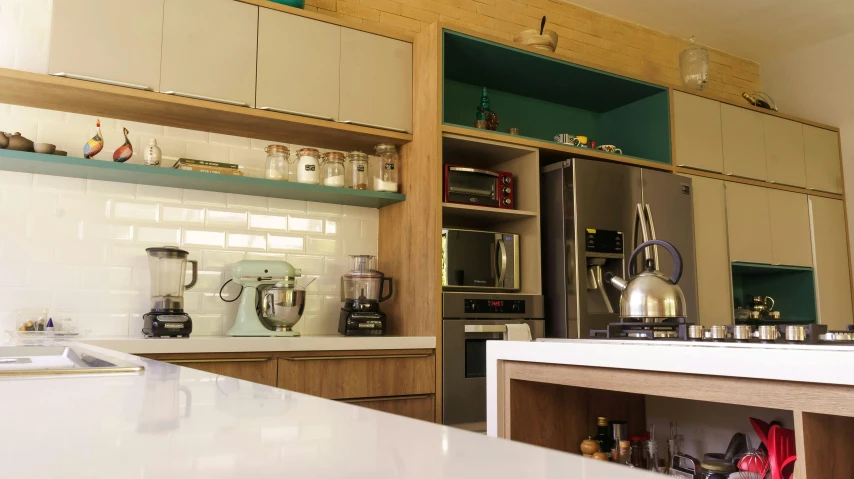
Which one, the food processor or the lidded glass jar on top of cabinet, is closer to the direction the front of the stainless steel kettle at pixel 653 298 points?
the food processor

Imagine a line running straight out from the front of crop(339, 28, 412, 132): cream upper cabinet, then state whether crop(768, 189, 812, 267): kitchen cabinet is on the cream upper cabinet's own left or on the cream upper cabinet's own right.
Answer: on the cream upper cabinet's own left

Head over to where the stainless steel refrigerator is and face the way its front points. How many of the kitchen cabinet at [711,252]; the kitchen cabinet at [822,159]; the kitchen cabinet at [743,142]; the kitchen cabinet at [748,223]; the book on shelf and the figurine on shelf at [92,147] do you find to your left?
4

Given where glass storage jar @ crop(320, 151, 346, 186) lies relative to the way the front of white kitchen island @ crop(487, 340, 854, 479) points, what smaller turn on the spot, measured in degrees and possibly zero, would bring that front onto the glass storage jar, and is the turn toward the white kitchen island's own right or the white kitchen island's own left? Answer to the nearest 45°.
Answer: approximately 90° to the white kitchen island's own right

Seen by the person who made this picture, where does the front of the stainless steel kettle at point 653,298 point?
facing to the left of the viewer

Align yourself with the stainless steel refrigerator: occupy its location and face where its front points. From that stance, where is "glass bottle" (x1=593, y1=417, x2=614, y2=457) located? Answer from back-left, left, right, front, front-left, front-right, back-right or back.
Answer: front-right

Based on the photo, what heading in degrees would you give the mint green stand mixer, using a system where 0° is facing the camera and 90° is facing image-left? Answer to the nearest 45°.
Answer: approximately 270°

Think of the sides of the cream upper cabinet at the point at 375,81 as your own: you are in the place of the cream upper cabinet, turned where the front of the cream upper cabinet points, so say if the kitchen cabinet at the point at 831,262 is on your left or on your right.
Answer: on your left

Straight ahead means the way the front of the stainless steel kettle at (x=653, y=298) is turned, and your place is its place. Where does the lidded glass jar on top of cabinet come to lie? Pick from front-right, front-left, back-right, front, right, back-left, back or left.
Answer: right

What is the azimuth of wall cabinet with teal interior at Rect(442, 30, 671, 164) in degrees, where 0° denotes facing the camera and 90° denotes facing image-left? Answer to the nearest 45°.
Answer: approximately 315°

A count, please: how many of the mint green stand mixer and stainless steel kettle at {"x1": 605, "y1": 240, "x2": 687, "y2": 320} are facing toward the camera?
0

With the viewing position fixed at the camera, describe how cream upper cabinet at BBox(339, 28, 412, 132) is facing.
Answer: facing the viewer and to the right of the viewer
